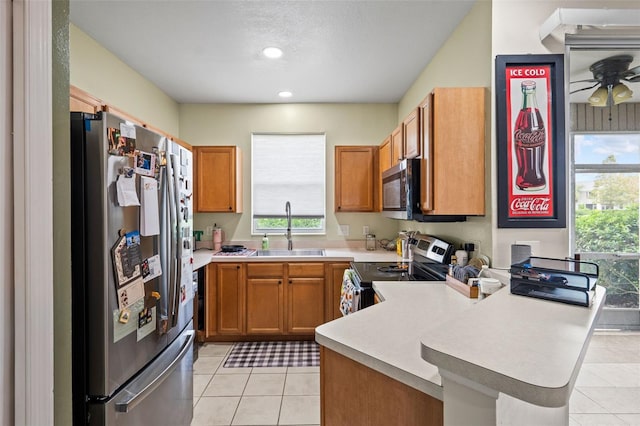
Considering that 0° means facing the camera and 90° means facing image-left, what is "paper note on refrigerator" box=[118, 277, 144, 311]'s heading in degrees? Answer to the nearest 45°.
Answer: approximately 315°

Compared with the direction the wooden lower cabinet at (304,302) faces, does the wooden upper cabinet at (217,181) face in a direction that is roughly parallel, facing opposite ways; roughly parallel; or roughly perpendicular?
roughly parallel

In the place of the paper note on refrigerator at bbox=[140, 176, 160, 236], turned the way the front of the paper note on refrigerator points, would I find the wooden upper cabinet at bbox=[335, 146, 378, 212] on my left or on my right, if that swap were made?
on my left

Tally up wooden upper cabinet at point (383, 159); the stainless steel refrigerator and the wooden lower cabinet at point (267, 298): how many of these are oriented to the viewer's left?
1

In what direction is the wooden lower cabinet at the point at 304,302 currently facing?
toward the camera

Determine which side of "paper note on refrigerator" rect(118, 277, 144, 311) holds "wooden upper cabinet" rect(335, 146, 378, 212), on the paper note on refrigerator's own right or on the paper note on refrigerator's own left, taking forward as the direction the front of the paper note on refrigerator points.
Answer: on the paper note on refrigerator's own left

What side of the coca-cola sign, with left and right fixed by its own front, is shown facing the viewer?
front

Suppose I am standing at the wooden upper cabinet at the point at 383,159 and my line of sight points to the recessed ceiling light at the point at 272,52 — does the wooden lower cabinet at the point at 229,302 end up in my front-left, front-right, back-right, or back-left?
front-right

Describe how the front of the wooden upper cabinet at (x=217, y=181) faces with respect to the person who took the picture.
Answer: facing the viewer

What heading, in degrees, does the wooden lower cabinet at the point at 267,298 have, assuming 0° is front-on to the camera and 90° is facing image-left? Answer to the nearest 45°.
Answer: approximately 0°

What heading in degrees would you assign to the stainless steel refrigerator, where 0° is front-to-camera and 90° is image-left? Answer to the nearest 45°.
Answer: approximately 315°

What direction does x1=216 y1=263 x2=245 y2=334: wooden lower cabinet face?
toward the camera

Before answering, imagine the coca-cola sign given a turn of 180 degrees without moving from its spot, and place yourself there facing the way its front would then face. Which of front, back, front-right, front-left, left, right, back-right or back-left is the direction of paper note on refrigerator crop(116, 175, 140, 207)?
back-left

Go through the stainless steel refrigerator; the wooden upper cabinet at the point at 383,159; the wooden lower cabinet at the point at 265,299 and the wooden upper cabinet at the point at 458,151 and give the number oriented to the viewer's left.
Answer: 2

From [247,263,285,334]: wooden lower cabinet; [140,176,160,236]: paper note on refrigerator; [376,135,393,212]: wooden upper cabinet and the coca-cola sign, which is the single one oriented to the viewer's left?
the wooden upper cabinet
